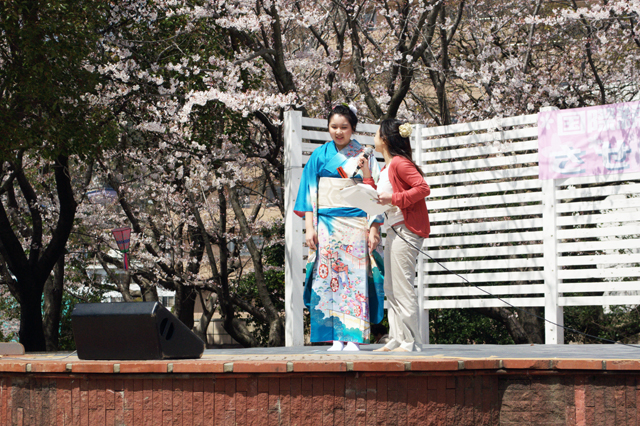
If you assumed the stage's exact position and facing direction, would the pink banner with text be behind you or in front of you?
behind

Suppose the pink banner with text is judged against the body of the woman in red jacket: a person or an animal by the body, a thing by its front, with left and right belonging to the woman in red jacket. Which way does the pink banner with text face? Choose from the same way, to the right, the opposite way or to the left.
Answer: to the left

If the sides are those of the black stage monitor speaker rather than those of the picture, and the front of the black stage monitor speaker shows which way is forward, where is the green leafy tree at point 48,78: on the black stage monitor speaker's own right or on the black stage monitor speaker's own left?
on the black stage monitor speaker's own left

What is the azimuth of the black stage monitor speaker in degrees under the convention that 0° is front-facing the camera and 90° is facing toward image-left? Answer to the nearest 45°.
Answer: approximately 225°

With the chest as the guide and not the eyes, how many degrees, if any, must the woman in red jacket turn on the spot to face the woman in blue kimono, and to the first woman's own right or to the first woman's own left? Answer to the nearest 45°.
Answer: approximately 45° to the first woman's own right

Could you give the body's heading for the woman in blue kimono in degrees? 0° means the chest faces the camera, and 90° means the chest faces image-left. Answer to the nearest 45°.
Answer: approximately 0°

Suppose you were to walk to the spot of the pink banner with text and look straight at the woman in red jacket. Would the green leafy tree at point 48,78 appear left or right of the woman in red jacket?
right

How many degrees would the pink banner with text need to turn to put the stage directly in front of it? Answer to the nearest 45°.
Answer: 0° — it already faces it

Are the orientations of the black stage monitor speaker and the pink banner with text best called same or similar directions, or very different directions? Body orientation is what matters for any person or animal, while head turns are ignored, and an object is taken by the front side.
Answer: very different directions

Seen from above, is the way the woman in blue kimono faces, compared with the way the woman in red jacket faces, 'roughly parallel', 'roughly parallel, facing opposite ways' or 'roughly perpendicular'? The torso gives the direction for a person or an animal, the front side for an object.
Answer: roughly perpendicular

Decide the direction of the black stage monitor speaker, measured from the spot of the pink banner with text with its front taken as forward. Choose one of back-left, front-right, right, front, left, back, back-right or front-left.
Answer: front-right

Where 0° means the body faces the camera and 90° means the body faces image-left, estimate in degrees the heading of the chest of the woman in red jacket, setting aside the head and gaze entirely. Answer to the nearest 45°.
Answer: approximately 90°
